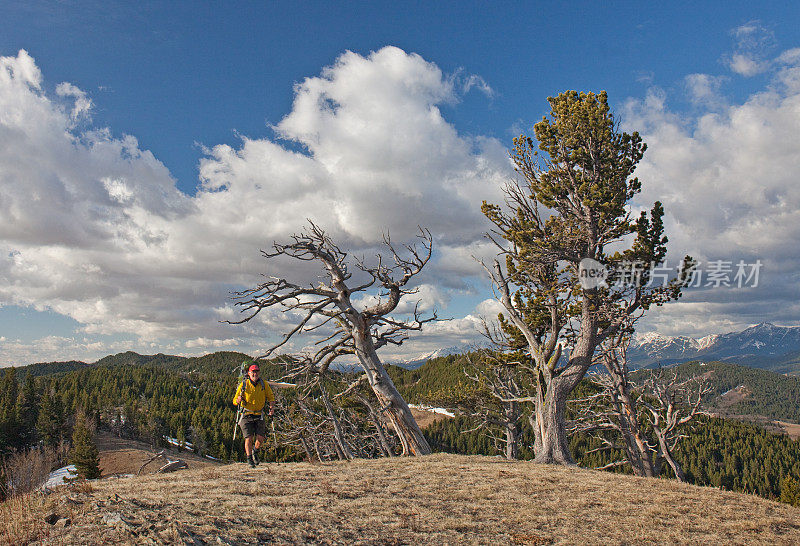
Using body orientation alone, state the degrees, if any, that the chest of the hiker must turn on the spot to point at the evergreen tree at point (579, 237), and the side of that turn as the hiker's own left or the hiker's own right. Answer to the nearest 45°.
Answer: approximately 90° to the hiker's own left

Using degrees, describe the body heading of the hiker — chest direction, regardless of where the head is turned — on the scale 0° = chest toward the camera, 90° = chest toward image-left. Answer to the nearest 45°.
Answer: approximately 0°

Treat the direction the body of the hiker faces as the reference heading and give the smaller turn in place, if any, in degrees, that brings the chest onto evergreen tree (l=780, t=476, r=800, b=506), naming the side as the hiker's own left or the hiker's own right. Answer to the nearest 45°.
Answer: approximately 135° to the hiker's own left

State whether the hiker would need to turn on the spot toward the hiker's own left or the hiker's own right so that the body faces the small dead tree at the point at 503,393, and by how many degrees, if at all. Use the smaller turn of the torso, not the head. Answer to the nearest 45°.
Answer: approximately 135° to the hiker's own left
